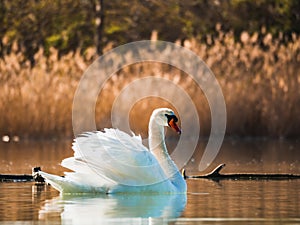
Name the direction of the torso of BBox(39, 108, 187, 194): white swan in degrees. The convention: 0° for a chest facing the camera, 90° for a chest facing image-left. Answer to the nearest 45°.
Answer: approximately 270°

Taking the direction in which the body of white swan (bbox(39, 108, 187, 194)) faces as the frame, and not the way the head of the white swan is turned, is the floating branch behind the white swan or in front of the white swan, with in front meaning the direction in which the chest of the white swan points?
in front
